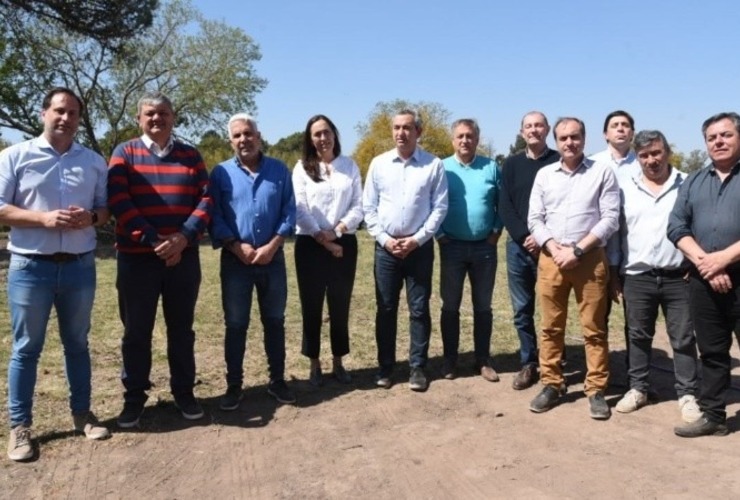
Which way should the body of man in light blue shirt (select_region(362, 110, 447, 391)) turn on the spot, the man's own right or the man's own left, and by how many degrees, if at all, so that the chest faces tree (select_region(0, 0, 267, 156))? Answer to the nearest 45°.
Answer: approximately 135° to the man's own right

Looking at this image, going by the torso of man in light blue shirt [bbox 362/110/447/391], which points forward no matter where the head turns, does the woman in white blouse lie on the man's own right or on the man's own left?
on the man's own right

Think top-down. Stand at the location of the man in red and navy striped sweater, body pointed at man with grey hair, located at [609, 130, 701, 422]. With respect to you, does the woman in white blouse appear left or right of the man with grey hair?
left

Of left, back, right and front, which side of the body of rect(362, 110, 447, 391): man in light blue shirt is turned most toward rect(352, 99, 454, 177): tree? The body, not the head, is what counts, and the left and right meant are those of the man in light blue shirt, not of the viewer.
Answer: back

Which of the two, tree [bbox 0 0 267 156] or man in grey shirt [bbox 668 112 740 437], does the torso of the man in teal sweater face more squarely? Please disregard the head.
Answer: the man in grey shirt

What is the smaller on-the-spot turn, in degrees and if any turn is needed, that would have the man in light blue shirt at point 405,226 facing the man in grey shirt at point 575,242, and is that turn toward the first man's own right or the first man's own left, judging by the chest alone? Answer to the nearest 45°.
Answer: approximately 90° to the first man's own left

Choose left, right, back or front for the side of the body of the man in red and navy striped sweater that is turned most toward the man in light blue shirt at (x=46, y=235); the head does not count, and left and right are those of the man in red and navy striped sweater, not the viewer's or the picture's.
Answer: right

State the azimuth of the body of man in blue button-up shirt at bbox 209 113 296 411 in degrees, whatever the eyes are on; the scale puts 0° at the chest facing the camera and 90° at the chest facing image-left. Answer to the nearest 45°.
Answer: approximately 0°

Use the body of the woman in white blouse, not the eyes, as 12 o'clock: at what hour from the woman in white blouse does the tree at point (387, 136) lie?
The tree is roughly at 6 o'clock from the woman in white blouse.

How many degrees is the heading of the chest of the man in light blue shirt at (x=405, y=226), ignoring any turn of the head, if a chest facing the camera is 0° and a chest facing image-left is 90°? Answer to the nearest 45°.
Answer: approximately 0°
